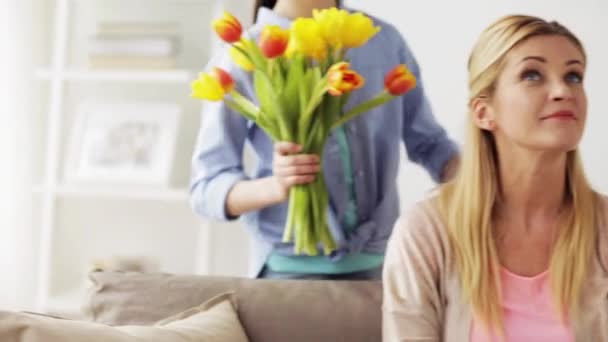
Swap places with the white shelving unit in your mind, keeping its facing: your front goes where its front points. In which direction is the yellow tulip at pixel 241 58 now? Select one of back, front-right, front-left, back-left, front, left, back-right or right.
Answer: front

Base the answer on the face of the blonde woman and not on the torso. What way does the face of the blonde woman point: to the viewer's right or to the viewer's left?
to the viewer's right

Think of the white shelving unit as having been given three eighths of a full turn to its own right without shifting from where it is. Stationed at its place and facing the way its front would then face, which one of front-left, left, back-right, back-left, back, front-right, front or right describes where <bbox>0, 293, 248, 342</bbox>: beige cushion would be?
back-left

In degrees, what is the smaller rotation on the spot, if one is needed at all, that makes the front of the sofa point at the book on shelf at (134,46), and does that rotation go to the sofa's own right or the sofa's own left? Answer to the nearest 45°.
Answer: approximately 180°

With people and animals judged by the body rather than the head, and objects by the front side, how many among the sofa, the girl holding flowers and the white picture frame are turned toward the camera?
3

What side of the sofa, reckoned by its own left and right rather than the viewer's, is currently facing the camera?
front

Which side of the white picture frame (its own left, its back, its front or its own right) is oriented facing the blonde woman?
front

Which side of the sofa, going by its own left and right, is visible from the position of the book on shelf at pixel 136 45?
back

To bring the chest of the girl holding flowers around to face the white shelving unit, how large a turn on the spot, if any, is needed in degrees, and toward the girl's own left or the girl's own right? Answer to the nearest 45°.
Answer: approximately 135° to the girl's own right

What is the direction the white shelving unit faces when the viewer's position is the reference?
facing the viewer

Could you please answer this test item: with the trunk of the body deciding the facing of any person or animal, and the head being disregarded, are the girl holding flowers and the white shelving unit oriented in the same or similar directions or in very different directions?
same or similar directions

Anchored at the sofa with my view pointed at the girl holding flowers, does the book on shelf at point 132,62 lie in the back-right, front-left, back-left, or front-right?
front-left

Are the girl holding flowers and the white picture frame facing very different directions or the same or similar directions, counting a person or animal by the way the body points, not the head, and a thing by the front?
same or similar directions

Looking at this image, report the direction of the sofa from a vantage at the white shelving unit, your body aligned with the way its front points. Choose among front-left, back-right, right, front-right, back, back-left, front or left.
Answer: front
